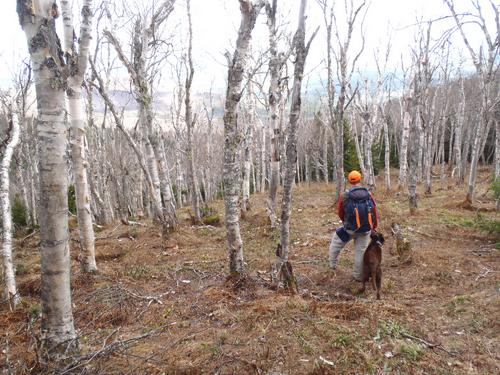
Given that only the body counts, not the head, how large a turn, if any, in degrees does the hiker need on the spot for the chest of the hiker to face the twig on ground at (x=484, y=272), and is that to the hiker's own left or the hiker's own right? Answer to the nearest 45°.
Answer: approximately 45° to the hiker's own right

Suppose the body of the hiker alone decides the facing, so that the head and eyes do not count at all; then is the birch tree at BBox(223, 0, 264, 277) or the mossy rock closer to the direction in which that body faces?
the mossy rock

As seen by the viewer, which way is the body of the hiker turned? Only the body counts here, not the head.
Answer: away from the camera

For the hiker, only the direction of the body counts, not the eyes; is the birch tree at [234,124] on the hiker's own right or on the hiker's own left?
on the hiker's own left

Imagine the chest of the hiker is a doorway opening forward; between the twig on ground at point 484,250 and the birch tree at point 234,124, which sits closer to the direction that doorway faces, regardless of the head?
the twig on ground

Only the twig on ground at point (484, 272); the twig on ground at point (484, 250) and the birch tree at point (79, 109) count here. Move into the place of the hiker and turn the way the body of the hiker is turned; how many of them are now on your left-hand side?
1

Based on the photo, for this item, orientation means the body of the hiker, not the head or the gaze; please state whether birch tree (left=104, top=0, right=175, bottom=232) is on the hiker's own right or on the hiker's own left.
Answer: on the hiker's own left

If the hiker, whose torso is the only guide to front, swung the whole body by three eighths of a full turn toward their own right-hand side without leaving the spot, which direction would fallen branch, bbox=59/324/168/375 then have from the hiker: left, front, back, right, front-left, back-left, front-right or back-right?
right

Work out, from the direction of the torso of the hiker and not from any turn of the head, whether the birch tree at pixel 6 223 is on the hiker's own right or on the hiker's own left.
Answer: on the hiker's own left

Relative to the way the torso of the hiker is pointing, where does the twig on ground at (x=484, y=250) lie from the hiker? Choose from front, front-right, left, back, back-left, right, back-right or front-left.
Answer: front-right

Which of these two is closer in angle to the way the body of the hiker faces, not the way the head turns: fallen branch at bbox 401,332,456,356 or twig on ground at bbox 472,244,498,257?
the twig on ground

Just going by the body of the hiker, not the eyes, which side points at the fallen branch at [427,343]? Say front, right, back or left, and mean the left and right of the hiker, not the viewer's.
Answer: back

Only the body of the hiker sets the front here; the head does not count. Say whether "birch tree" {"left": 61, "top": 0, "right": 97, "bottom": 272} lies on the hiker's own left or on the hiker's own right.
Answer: on the hiker's own left
